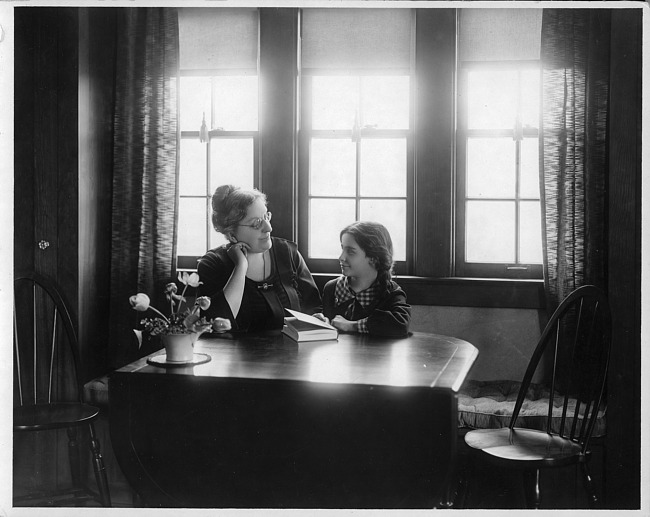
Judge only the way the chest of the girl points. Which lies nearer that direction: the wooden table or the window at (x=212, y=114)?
the wooden table

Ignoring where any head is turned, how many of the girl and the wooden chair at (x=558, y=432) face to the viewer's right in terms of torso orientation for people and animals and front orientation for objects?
0

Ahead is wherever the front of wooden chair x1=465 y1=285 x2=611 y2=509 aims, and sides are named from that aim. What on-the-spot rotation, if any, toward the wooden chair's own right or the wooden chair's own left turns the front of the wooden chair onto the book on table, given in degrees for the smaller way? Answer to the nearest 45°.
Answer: approximately 45° to the wooden chair's own right

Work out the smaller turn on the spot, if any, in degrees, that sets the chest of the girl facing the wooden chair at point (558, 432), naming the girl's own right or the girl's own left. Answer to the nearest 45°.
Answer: approximately 90° to the girl's own left

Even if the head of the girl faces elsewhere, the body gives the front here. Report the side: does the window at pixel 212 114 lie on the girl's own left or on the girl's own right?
on the girl's own right

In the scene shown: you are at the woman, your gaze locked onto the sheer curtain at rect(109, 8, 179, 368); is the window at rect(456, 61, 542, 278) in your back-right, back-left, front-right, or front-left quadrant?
back-right

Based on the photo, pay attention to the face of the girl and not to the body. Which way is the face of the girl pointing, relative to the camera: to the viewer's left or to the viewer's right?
to the viewer's left

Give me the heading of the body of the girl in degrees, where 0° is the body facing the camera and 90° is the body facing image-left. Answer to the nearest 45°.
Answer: approximately 45°

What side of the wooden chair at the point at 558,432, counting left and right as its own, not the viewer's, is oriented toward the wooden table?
front

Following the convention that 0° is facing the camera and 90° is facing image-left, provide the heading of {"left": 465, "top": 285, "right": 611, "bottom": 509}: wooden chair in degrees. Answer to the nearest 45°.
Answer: approximately 45°
